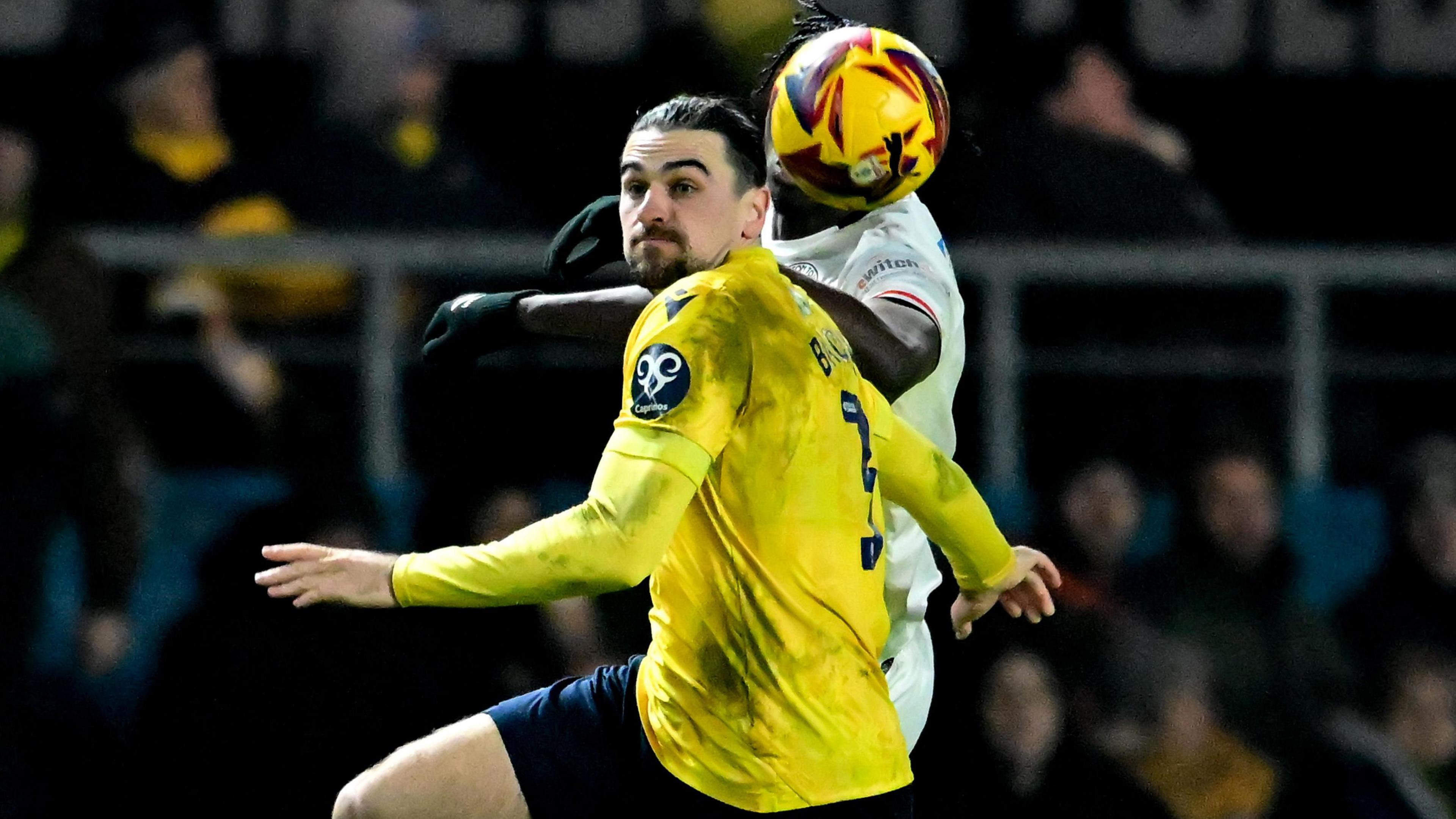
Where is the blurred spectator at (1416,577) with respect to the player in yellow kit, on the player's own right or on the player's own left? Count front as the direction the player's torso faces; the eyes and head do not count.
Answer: on the player's own right

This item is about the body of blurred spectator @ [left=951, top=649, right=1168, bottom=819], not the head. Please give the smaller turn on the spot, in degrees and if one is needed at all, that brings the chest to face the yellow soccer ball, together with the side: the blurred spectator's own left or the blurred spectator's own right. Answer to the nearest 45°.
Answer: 0° — they already face it

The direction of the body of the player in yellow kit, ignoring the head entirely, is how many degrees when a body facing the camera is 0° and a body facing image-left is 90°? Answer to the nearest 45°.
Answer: approximately 90°

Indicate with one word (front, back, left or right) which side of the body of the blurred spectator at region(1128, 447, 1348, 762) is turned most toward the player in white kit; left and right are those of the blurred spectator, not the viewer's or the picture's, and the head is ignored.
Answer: front

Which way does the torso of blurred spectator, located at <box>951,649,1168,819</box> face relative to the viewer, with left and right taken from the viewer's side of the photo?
facing the viewer

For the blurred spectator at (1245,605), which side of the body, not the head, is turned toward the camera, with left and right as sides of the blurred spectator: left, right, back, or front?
front

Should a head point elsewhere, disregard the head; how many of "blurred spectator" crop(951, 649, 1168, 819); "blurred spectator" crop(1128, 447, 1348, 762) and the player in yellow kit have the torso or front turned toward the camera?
2

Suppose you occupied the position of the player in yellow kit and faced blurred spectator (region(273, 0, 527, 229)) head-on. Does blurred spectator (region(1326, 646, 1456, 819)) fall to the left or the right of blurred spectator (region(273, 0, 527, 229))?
right

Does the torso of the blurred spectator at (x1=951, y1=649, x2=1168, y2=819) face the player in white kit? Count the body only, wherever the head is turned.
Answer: yes

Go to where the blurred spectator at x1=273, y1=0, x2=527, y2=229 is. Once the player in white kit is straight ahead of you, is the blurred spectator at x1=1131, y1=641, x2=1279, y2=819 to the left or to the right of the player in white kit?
left
